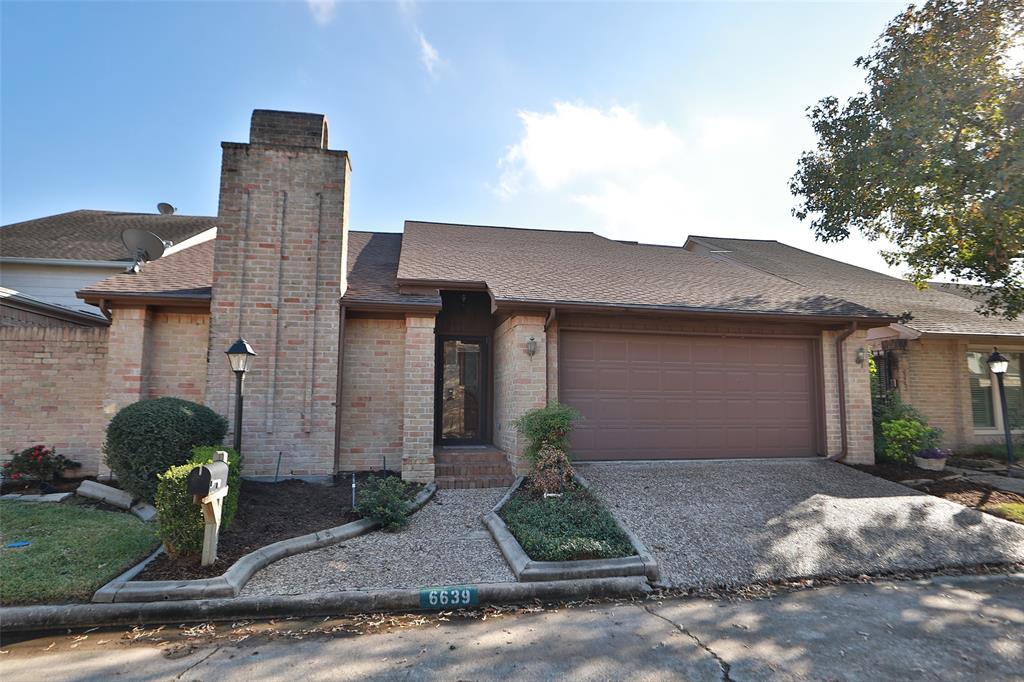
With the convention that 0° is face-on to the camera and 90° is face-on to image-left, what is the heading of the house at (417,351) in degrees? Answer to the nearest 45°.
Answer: approximately 0°

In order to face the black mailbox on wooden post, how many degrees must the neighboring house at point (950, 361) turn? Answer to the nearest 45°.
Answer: approximately 45° to its right

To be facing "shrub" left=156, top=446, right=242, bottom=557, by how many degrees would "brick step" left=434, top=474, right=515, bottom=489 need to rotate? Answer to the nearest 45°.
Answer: approximately 45° to its right

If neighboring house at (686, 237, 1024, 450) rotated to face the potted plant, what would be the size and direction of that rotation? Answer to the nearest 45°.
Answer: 0° — it already faces it

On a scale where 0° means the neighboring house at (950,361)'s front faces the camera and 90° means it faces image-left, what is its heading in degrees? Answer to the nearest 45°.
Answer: approximately 0°

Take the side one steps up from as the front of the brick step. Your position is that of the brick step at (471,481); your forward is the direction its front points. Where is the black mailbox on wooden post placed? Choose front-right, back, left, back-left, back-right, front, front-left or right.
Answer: front-right

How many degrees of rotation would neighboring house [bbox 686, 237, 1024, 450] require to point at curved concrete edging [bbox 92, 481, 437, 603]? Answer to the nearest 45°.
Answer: approximately 45° to its right

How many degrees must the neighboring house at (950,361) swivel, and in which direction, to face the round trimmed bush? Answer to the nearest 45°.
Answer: approximately 45° to its right

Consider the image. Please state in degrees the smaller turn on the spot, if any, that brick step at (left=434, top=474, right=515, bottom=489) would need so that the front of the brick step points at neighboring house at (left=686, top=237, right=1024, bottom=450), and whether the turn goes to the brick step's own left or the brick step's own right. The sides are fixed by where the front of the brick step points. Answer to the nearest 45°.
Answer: approximately 90° to the brick step's own left

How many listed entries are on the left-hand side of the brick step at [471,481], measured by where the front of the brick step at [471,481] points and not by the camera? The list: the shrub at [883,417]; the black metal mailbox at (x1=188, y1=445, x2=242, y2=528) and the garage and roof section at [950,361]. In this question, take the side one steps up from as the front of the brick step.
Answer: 2

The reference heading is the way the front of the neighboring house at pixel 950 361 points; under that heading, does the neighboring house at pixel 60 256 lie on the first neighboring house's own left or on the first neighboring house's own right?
on the first neighboring house's own right

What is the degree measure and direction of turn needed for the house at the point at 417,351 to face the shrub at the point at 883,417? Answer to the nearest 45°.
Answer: approximately 90° to its left

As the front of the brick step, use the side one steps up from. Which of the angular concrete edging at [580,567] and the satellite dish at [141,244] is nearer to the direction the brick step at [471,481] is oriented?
the angular concrete edging
